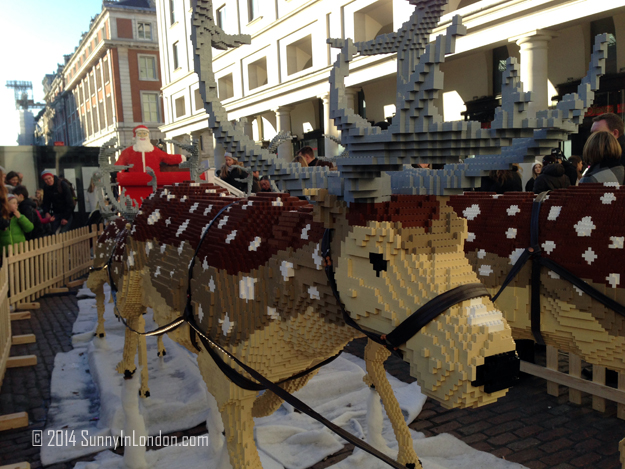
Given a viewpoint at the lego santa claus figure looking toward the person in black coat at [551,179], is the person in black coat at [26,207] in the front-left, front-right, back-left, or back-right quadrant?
back-right

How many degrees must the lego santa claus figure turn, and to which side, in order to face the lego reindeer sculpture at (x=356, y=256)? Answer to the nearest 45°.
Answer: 0° — it already faces it

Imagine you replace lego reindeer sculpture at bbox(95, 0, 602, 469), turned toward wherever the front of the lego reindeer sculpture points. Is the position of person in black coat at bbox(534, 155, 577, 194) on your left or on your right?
on your left

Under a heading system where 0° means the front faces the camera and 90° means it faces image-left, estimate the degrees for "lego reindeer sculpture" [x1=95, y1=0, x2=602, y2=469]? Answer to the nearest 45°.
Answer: approximately 315°

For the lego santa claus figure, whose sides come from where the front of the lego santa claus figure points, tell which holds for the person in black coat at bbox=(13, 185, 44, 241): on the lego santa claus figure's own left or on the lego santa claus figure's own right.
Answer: on the lego santa claus figure's own right

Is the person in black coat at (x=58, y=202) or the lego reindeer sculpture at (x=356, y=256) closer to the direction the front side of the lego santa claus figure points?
the lego reindeer sculpture

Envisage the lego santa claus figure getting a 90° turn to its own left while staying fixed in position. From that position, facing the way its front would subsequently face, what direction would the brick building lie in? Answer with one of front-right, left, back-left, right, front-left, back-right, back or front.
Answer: left

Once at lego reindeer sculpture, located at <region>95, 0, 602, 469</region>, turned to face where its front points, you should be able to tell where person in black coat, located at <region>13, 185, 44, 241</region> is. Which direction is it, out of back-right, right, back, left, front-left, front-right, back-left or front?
back

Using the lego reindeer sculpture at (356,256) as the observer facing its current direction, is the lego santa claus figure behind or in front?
behind

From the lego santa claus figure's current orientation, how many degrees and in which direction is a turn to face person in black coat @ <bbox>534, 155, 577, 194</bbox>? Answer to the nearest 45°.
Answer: approximately 45° to its left
